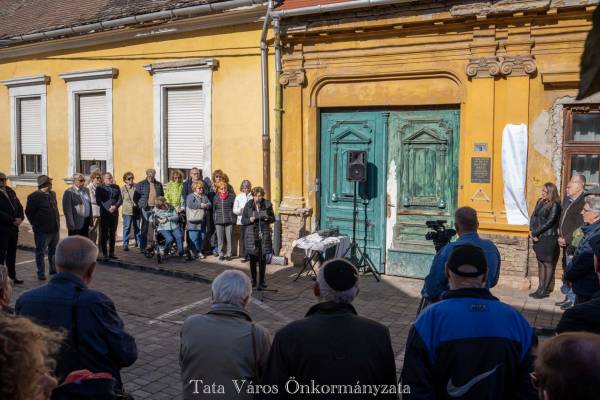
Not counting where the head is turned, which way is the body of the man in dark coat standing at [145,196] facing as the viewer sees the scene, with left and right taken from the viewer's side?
facing the viewer

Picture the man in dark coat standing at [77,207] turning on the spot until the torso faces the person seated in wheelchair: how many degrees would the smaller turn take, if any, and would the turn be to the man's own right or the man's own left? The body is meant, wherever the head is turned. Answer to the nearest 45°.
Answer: approximately 45° to the man's own left

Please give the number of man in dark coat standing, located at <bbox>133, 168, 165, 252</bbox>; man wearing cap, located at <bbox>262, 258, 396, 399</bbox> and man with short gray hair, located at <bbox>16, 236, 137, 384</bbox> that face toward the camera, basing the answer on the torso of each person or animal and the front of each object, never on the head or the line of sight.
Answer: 1

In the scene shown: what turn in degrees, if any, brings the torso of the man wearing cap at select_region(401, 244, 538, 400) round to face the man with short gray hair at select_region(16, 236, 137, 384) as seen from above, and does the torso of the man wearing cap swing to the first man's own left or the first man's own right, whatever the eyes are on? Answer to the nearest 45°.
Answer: approximately 90° to the first man's own left

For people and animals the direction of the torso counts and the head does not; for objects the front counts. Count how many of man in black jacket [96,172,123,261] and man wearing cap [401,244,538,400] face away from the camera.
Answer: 1

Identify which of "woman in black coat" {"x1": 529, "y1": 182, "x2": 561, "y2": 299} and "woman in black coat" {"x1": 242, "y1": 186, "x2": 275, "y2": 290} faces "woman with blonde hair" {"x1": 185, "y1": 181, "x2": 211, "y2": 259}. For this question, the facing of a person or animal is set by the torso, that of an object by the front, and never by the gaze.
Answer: "woman in black coat" {"x1": 529, "y1": 182, "x2": 561, "y2": 299}

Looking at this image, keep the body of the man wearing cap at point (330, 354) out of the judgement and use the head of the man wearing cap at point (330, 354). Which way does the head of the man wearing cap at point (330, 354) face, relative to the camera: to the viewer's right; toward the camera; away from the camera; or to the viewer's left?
away from the camera

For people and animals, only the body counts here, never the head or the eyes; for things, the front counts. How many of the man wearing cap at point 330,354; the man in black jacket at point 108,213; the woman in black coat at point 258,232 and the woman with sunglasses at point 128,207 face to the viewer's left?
0

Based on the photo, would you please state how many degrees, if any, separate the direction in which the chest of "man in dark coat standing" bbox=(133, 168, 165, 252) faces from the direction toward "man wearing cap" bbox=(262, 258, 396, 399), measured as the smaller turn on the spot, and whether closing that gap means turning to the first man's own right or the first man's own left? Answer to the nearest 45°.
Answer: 0° — they already face them

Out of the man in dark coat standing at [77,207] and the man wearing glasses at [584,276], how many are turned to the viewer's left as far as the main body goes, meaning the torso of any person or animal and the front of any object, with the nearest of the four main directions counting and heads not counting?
1

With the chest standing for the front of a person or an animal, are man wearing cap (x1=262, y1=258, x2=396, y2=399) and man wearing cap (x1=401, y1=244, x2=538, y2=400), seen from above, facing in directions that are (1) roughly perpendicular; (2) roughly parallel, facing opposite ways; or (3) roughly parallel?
roughly parallel

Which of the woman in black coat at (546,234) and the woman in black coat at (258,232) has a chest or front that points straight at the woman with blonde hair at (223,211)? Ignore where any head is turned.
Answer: the woman in black coat at (546,234)

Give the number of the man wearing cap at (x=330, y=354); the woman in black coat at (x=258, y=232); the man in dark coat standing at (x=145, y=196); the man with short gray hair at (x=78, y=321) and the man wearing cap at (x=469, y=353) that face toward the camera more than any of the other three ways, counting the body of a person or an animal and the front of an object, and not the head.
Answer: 2

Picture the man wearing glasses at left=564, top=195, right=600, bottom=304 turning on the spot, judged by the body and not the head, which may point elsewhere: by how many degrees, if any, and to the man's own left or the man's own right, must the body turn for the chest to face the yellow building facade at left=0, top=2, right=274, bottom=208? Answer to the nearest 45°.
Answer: approximately 45° to the man's own right

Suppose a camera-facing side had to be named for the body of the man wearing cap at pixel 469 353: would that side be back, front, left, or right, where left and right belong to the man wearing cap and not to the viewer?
back

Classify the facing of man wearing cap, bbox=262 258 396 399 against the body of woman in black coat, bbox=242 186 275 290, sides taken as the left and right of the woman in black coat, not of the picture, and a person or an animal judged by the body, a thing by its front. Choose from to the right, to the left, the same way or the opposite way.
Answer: the opposite way
